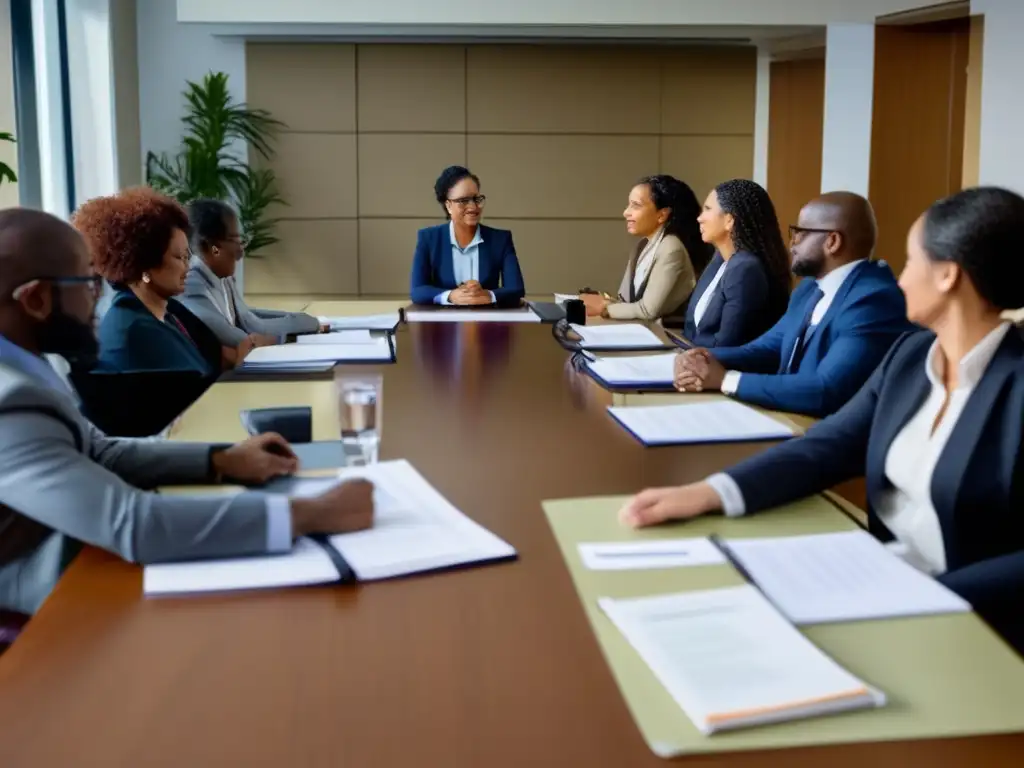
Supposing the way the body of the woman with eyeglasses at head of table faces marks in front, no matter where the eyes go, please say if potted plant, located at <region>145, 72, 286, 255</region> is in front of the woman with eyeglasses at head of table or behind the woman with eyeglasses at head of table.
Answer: behind

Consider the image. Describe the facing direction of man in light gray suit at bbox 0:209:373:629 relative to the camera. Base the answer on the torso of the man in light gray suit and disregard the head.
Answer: to the viewer's right

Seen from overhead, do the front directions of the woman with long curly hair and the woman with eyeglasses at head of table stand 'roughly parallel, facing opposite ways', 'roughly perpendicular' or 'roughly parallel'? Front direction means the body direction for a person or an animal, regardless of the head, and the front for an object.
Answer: roughly perpendicular

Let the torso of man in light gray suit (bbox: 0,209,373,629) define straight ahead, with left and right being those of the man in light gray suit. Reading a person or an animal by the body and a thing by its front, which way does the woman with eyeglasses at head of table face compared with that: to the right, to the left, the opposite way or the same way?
to the right

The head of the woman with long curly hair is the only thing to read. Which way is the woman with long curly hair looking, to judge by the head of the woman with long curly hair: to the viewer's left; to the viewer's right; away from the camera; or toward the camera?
to the viewer's left

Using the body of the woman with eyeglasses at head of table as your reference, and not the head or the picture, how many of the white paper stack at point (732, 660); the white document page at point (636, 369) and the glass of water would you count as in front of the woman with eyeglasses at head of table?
3

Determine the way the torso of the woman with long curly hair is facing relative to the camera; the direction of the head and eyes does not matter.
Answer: to the viewer's left

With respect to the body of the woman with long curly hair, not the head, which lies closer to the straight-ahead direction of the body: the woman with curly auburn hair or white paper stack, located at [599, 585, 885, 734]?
the woman with curly auburn hair

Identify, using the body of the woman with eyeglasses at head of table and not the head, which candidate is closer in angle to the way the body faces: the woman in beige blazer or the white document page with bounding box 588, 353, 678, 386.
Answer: the white document page

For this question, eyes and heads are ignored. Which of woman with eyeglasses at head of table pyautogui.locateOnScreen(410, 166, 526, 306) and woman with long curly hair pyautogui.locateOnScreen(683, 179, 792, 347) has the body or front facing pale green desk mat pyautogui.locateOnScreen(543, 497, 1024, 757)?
the woman with eyeglasses at head of table
